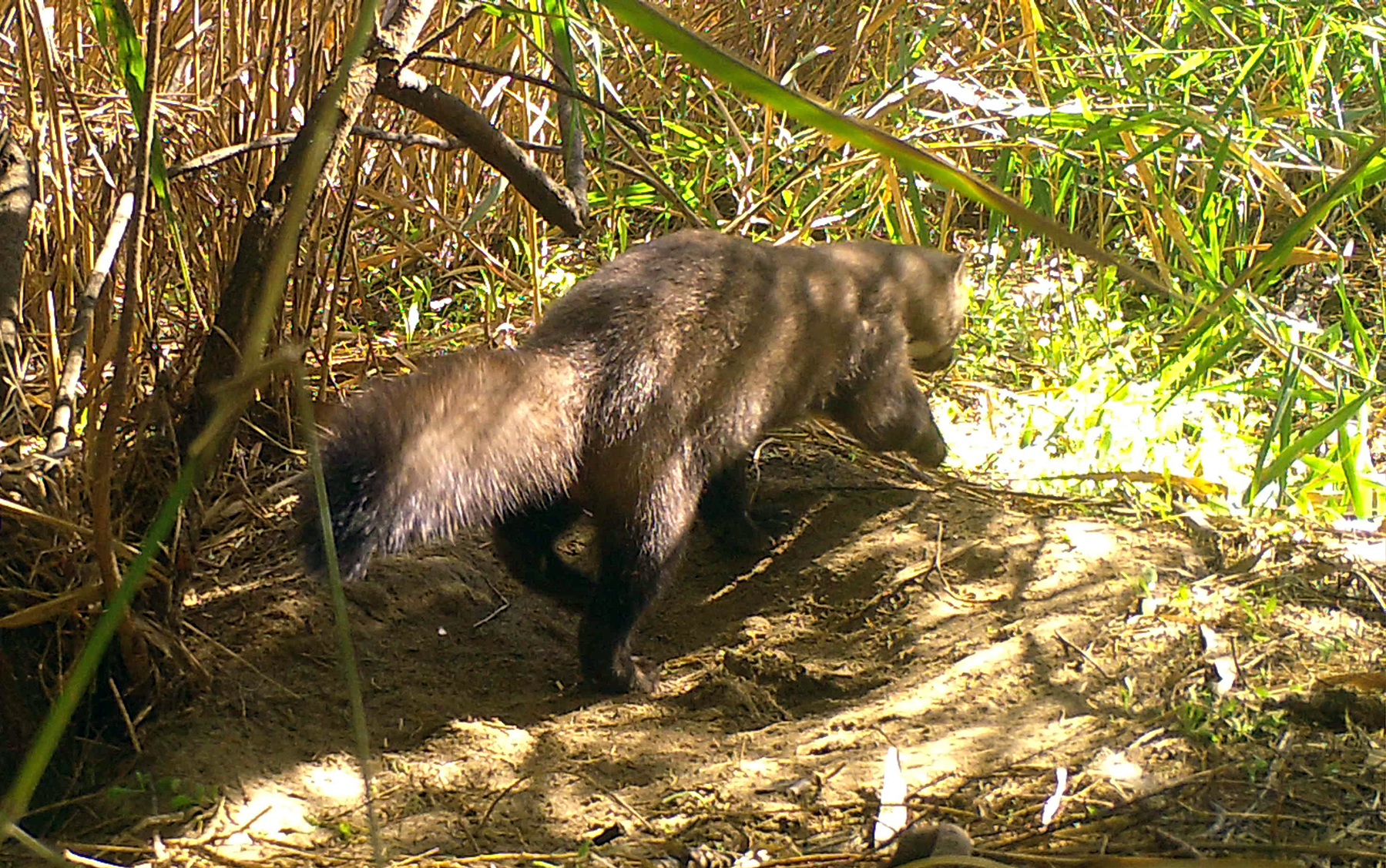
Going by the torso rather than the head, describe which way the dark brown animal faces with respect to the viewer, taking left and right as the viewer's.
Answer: facing away from the viewer and to the right of the viewer

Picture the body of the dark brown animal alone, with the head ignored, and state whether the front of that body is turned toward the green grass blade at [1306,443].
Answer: no
